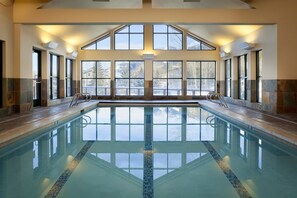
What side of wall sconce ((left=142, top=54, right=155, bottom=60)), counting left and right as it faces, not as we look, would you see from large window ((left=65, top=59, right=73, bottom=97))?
right

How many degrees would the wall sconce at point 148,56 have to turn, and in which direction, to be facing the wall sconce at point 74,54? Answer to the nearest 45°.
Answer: approximately 90° to its right

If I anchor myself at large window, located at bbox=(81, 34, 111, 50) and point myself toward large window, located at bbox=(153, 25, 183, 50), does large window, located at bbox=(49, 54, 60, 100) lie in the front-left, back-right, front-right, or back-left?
back-right

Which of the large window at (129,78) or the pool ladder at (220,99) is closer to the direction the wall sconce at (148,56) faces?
the pool ladder

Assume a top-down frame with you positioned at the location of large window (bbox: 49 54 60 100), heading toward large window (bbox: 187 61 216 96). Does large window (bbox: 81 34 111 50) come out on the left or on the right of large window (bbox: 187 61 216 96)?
left

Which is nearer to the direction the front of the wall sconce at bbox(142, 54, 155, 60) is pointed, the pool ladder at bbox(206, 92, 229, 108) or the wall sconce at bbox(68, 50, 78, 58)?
the pool ladder

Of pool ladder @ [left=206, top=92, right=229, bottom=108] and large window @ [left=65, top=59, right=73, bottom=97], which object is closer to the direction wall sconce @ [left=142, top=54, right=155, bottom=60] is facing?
the pool ladder

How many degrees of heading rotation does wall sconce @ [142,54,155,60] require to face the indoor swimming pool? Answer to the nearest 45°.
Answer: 0° — it already faces it

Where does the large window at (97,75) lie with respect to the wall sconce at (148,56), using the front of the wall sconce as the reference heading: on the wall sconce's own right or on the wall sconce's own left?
on the wall sconce's own right

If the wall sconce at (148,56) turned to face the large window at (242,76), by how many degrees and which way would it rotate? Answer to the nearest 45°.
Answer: approximately 45° to its left

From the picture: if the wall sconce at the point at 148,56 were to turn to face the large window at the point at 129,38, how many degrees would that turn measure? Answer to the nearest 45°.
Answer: approximately 135° to its right

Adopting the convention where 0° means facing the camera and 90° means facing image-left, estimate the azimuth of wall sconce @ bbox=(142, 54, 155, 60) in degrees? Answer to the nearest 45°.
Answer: approximately 0°

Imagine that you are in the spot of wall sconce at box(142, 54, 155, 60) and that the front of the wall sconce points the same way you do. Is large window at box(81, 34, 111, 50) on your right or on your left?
on your right
